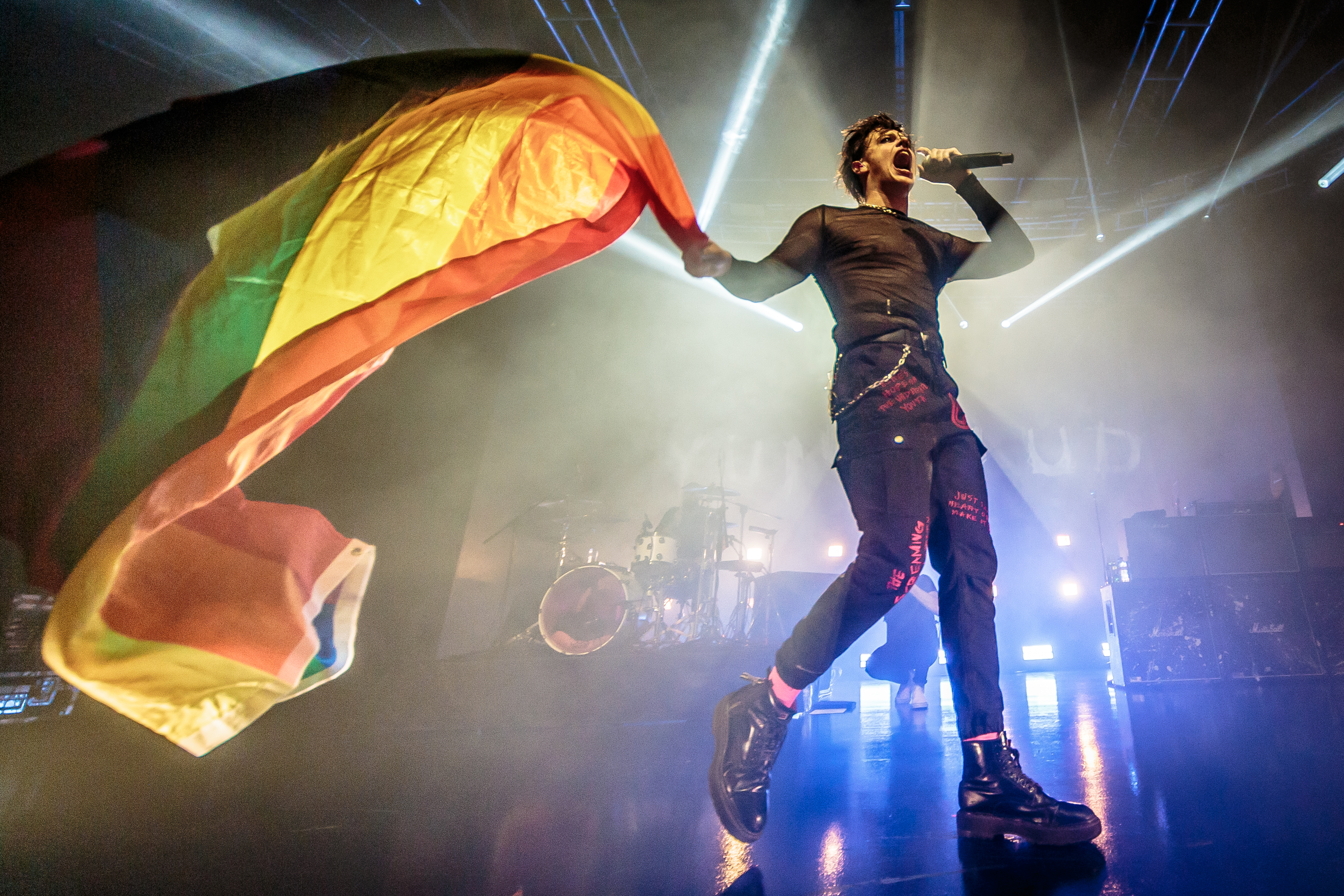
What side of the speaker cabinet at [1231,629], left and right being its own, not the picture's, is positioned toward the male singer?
front

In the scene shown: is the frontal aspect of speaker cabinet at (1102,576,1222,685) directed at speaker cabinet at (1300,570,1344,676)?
no

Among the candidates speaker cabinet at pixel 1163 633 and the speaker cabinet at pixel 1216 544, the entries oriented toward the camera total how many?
2

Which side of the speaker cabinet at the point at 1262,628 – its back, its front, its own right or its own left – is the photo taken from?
front

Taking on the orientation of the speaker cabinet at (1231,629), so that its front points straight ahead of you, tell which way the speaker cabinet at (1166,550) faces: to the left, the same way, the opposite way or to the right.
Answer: the same way

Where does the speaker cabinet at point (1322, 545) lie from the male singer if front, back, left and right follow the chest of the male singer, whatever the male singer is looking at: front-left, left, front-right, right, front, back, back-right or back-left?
left

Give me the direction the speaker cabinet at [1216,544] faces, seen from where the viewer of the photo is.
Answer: facing the viewer

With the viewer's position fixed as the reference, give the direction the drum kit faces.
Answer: facing the viewer and to the left of the viewer

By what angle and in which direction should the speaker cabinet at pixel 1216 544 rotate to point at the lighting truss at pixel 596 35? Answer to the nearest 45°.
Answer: approximately 45° to its right
